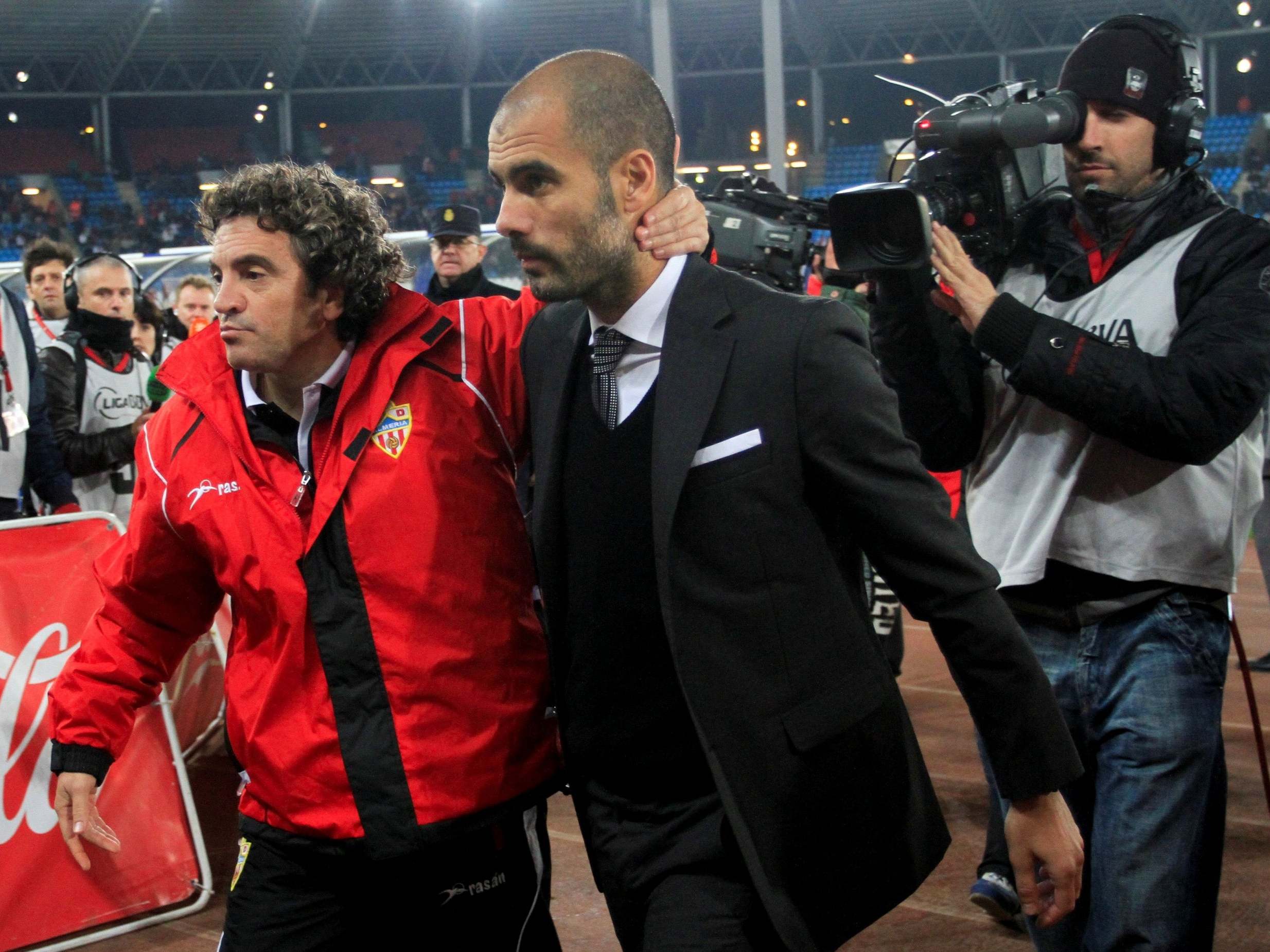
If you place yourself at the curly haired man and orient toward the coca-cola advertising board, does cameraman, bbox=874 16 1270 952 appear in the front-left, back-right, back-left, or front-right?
back-right

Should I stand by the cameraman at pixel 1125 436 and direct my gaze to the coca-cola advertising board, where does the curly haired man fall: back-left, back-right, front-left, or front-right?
front-left

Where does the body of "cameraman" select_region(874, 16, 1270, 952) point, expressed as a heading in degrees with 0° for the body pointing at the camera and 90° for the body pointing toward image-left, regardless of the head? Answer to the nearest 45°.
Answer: approximately 45°

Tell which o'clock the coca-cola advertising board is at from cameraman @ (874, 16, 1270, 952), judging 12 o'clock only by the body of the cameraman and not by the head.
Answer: The coca-cola advertising board is roughly at 2 o'clock from the cameraman.

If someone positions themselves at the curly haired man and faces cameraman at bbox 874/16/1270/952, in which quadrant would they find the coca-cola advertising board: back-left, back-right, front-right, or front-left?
back-left

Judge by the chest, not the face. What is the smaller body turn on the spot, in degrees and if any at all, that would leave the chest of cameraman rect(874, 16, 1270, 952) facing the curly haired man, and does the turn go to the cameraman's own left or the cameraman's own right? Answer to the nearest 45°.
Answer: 0° — they already face them

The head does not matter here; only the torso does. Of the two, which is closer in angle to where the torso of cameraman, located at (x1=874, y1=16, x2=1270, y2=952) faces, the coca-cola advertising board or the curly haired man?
the curly haired man

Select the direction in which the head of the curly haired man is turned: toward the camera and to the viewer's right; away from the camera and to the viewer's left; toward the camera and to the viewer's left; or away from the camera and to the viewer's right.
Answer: toward the camera and to the viewer's left
